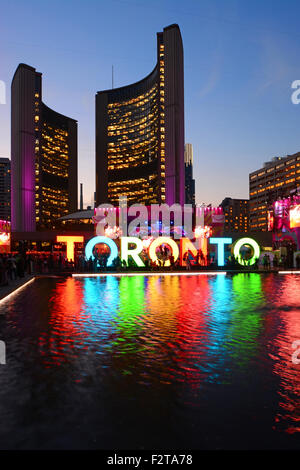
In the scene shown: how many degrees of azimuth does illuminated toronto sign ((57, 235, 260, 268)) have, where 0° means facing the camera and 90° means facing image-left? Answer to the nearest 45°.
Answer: approximately 0°
